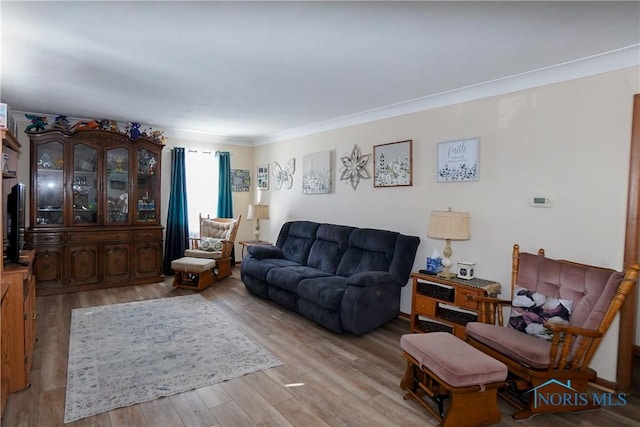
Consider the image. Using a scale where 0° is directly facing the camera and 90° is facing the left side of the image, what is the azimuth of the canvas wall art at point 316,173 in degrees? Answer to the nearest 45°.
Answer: approximately 45°

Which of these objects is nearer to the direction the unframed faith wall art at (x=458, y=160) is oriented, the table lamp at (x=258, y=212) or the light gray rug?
the light gray rug

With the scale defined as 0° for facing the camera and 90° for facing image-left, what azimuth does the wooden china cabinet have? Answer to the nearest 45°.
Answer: approximately 0°

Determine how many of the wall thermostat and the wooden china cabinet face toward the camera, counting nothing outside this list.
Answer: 2

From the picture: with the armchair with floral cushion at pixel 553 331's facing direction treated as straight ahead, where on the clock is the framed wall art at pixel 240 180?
The framed wall art is roughly at 2 o'clock from the armchair with floral cushion.

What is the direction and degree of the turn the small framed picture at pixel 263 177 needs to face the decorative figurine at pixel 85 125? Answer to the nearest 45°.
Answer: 0° — it already faces it

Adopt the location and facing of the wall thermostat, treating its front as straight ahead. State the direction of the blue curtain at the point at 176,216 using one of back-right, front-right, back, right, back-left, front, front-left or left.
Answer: right

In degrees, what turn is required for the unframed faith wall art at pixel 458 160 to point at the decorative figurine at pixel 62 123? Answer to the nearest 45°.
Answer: approximately 45° to its right

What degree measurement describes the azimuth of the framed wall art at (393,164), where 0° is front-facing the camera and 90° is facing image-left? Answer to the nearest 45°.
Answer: approximately 45°
